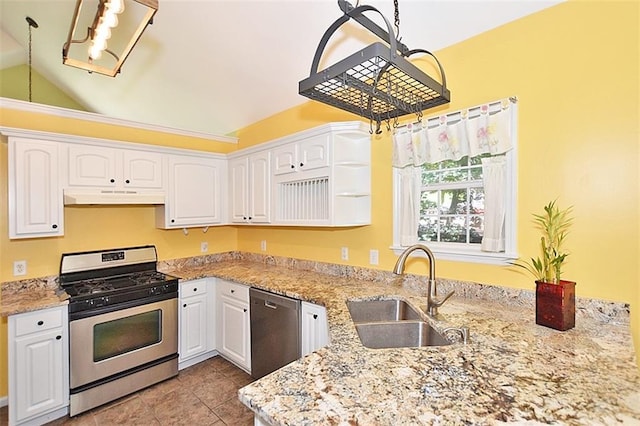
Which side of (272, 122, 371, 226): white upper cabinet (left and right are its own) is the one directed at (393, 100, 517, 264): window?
left

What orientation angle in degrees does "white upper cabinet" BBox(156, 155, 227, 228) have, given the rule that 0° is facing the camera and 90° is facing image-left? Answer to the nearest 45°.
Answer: approximately 315°

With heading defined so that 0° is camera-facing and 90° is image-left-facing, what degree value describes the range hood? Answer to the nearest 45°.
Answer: approximately 0°
